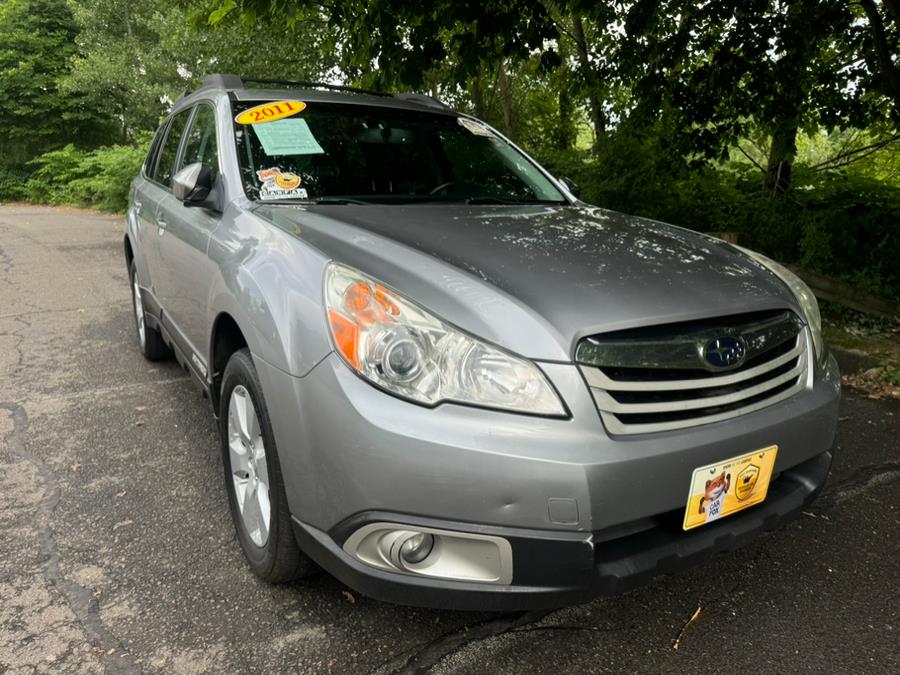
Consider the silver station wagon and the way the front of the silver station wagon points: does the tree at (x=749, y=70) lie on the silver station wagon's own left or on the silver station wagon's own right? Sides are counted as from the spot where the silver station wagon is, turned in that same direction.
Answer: on the silver station wagon's own left

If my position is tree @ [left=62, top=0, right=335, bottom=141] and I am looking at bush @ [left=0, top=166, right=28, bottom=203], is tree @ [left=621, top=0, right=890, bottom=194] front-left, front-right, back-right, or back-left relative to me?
back-left

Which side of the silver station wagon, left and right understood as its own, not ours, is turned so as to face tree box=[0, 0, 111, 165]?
back

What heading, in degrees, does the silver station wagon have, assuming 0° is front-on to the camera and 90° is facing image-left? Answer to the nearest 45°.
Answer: approximately 315°

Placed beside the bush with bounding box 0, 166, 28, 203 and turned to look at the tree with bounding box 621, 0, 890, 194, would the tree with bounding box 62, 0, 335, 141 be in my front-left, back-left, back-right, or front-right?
front-left

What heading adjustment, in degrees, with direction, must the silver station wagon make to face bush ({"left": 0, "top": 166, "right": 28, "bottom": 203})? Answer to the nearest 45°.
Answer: approximately 180°

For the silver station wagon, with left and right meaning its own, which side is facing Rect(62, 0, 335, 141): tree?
back
